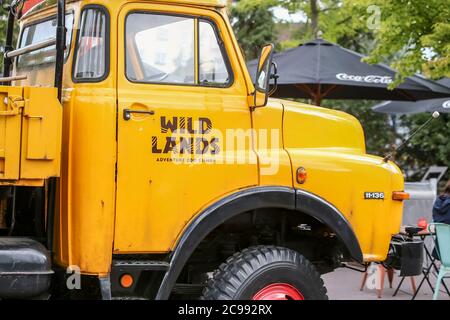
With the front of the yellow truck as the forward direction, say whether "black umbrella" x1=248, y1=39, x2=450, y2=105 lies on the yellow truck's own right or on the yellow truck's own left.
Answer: on the yellow truck's own left

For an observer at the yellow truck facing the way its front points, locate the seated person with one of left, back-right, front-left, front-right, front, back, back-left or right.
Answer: front-left

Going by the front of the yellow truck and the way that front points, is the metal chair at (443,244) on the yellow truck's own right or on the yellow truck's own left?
on the yellow truck's own left

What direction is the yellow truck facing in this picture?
to the viewer's right
